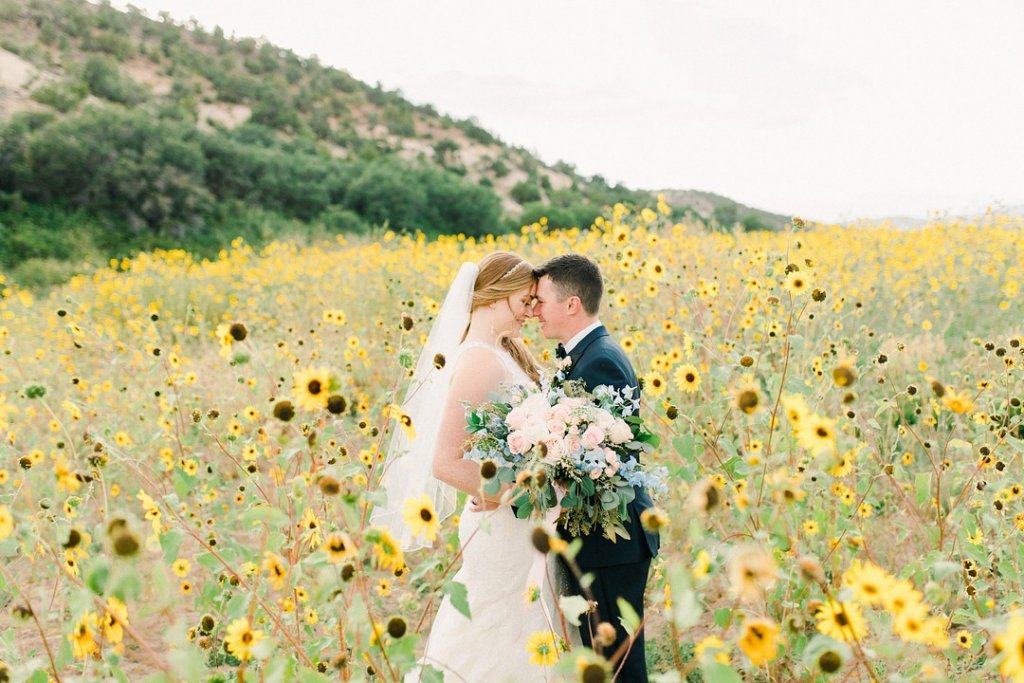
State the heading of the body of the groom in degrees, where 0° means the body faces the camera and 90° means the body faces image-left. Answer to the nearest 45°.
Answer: approximately 90°

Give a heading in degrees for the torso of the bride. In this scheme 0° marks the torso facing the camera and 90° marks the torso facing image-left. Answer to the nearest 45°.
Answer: approximately 270°

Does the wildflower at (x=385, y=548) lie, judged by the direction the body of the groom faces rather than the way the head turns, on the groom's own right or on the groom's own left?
on the groom's own left

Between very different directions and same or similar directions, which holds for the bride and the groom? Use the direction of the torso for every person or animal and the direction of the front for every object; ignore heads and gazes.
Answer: very different directions

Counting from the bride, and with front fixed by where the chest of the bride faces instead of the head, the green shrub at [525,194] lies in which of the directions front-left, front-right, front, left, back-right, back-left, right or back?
left
